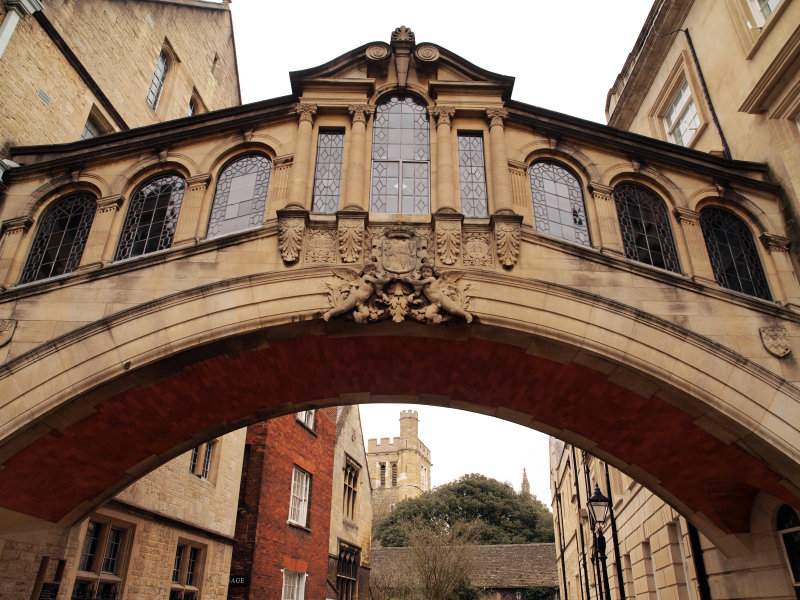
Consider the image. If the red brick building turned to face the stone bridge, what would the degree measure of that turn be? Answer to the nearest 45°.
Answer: approximately 45° to its right

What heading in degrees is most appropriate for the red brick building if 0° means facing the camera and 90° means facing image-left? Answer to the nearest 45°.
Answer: approximately 315°
